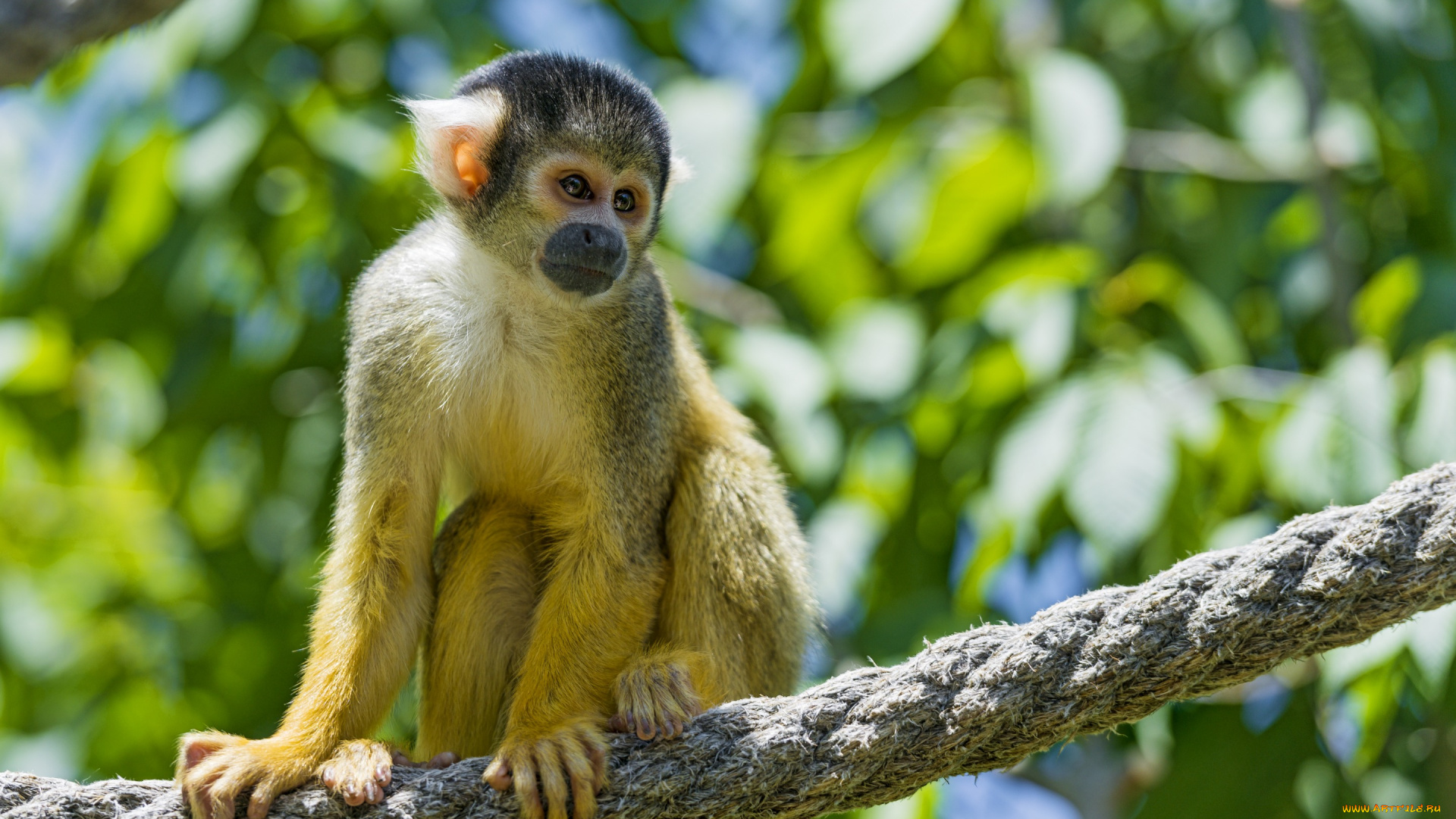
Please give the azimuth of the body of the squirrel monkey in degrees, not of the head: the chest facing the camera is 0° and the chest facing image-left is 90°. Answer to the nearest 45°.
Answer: approximately 45°
